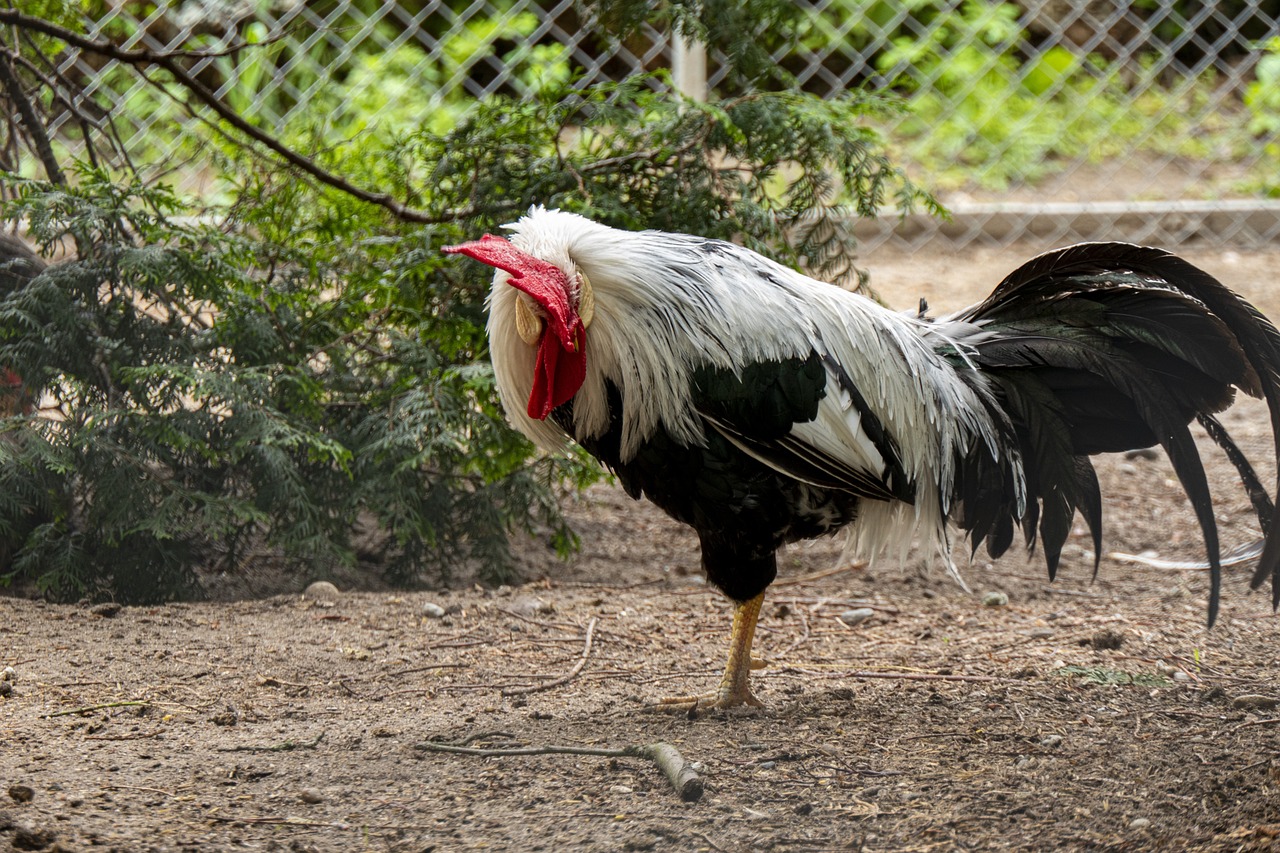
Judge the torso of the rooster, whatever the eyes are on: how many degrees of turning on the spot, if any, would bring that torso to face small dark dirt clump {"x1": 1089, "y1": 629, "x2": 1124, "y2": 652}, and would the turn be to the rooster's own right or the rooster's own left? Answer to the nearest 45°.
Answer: approximately 135° to the rooster's own right

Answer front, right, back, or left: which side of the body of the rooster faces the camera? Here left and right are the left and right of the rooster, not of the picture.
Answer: left

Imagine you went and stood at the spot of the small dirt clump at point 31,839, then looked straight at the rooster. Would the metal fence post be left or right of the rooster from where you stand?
left
